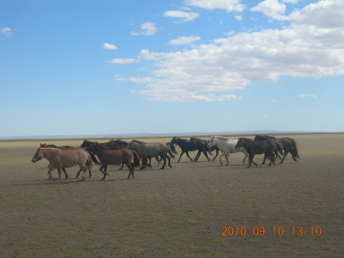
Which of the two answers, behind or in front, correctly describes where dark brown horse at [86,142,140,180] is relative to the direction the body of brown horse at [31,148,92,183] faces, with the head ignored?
behind

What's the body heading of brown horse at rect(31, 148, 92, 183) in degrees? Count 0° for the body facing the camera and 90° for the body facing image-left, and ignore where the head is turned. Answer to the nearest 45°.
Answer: approximately 90°

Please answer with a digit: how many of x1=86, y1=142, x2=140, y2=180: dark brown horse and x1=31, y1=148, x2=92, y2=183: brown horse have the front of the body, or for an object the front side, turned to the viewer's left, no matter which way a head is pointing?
2

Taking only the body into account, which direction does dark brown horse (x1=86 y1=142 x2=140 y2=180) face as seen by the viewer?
to the viewer's left
